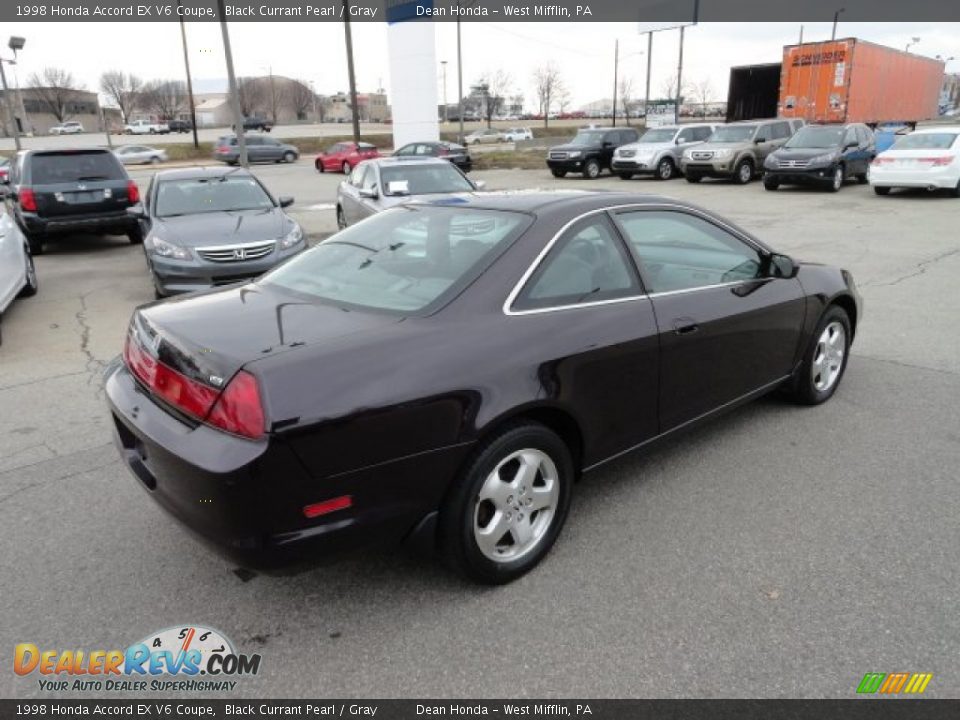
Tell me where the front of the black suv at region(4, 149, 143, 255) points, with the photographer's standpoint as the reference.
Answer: facing away from the viewer

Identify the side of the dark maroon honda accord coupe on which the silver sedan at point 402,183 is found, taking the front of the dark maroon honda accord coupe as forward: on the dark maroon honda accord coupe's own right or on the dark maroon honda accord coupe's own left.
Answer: on the dark maroon honda accord coupe's own left

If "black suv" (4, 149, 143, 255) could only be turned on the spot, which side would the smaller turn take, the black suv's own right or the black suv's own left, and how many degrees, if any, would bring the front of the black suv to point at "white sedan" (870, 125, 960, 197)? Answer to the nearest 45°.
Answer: approximately 90° to the black suv's own right

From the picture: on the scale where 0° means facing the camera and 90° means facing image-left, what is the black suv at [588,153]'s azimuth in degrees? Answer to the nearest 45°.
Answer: approximately 45°

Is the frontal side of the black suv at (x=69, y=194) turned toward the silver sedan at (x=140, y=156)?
yes

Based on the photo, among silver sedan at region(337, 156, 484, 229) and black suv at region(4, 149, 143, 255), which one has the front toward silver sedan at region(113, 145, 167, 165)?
the black suv

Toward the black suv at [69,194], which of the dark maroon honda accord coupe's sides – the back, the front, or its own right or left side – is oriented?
left
